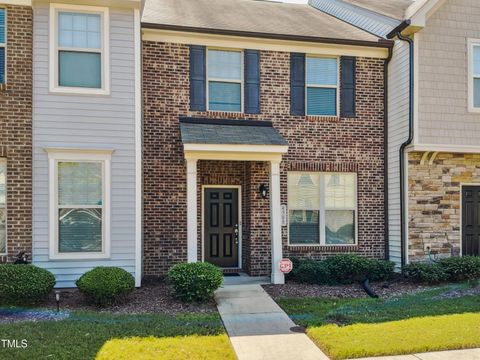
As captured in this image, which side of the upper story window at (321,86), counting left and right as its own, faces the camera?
front

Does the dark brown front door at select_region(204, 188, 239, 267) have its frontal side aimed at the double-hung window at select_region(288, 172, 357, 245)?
no

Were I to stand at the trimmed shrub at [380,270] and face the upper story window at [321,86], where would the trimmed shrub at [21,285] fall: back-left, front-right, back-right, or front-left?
front-left

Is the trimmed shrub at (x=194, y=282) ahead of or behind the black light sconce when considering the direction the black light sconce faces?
ahead

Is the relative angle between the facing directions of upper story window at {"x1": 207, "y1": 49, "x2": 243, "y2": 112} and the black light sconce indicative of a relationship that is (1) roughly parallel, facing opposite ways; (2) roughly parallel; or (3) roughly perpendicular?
roughly parallel

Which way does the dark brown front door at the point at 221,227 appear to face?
toward the camera

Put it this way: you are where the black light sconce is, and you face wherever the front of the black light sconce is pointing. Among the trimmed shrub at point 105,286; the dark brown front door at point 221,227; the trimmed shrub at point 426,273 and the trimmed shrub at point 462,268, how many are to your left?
2

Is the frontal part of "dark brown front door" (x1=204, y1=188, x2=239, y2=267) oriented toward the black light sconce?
no

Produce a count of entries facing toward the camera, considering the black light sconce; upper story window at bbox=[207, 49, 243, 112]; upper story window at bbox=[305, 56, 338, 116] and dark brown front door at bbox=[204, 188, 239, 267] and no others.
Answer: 4

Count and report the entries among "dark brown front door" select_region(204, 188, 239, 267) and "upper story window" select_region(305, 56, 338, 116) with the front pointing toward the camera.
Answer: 2

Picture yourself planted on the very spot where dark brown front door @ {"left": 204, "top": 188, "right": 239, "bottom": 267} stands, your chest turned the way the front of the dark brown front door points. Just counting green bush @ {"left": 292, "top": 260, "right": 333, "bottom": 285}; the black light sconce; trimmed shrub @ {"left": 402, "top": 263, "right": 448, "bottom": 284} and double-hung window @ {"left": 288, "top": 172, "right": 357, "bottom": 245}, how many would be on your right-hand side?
0

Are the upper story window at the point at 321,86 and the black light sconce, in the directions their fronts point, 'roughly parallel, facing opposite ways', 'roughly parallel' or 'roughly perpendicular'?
roughly parallel

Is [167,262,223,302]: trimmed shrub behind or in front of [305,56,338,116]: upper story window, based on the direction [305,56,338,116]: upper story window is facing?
in front
